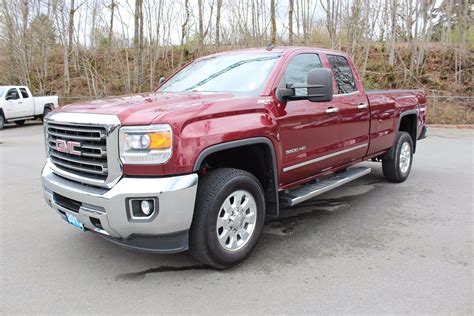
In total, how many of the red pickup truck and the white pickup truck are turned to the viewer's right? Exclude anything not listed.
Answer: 0

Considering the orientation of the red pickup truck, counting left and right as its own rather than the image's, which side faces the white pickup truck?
right

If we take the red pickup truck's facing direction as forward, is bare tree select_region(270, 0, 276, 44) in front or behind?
behind

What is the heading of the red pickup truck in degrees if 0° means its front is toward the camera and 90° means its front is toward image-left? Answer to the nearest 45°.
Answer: approximately 45°

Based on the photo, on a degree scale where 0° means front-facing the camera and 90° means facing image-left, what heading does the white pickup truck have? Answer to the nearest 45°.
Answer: approximately 45°
